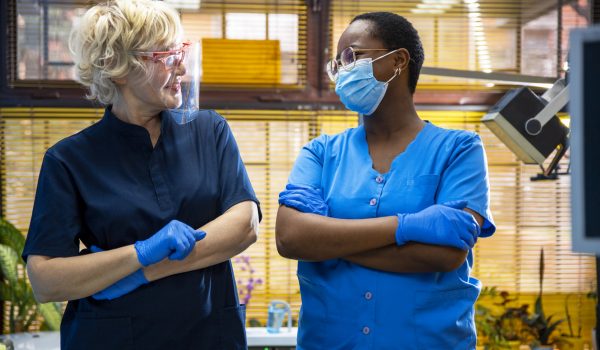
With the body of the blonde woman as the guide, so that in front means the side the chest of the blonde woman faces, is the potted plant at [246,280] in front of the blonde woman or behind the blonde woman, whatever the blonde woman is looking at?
behind

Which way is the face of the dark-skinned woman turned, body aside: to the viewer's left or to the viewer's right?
to the viewer's left

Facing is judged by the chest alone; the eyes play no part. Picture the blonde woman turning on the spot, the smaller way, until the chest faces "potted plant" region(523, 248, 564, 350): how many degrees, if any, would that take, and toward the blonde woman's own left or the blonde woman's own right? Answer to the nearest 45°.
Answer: approximately 135° to the blonde woman's own left

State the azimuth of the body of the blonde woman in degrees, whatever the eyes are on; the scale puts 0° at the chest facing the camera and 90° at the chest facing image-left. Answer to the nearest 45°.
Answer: approximately 0°

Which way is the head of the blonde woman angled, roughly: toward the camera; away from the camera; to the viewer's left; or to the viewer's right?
to the viewer's right
